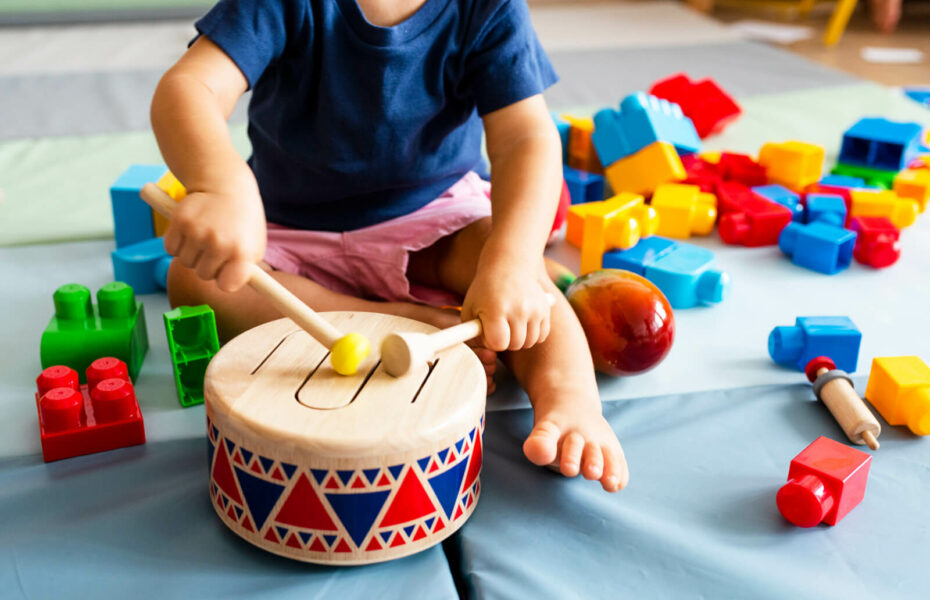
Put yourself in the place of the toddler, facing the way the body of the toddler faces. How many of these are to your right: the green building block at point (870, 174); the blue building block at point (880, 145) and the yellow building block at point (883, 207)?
0

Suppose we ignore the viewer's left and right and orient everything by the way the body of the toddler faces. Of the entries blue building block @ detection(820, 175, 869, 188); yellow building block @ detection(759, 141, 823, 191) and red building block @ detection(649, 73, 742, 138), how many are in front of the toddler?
0

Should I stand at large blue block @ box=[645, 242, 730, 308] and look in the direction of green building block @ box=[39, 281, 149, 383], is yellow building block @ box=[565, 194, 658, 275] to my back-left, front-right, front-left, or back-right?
front-right

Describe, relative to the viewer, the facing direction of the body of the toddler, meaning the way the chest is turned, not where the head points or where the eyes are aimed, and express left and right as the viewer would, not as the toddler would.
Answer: facing the viewer

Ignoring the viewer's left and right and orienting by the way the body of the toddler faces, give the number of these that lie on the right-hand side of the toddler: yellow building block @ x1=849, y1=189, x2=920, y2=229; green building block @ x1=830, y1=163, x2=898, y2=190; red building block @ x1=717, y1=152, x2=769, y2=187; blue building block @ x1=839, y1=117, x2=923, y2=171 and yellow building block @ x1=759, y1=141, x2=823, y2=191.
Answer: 0

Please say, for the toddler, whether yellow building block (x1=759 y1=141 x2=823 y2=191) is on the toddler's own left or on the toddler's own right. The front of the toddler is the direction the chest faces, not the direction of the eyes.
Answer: on the toddler's own left

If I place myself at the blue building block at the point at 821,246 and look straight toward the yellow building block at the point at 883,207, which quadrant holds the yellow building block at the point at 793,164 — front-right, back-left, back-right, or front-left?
front-left

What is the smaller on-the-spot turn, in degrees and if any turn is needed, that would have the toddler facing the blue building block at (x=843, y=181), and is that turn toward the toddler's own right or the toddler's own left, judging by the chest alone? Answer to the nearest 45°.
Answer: approximately 135° to the toddler's own left
